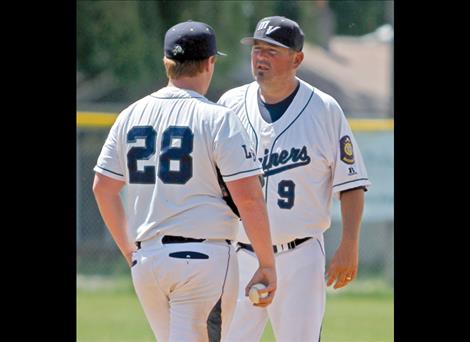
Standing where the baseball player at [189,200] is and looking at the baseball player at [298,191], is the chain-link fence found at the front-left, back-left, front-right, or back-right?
front-left

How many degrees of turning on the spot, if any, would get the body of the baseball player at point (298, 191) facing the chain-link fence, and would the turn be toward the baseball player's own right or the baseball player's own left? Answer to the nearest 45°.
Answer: approximately 135° to the baseball player's own right

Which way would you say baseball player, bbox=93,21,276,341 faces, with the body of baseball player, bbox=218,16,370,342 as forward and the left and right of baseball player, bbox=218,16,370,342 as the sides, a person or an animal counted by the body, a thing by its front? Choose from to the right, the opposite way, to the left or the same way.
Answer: the opposite way

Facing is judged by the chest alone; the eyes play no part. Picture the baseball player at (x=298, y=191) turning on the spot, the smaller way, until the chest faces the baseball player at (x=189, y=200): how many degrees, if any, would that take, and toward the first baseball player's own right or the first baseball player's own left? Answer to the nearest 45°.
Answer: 0° — they already face them

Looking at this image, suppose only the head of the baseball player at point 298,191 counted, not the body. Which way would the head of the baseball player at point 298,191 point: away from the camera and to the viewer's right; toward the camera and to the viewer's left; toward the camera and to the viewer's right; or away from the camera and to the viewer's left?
toward the camera and to the viewer's left

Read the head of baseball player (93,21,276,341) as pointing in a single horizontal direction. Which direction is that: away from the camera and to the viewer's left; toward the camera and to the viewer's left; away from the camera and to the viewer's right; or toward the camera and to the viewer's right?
away from the camera and to the viewer's right

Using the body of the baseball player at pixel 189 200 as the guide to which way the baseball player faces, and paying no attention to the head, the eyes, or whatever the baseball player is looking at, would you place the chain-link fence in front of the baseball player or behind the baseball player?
in front

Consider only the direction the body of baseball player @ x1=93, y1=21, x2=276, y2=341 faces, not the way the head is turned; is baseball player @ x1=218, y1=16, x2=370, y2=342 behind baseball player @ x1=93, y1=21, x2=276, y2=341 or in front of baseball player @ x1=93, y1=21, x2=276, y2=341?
in front

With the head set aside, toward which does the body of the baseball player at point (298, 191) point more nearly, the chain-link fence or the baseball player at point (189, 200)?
the baseball player

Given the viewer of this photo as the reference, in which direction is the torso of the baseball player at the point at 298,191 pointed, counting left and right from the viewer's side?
facing the viewer and to the left of the viewer

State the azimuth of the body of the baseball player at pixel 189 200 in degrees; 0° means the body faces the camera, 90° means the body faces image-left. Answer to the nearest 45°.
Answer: approximately 225°
